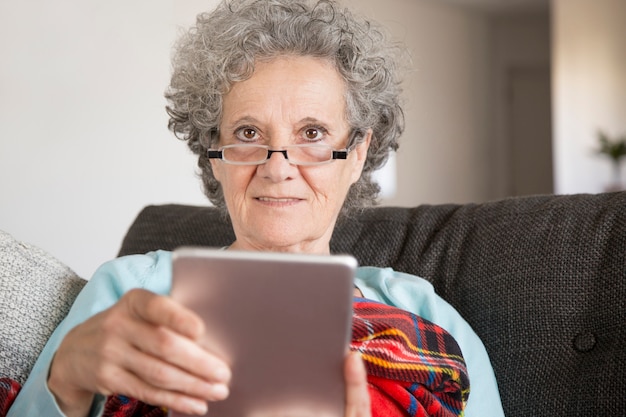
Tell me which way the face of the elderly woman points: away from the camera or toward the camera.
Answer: toward the camera

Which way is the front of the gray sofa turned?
toward the camera

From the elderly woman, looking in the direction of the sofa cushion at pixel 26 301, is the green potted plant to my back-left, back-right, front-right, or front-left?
back-right

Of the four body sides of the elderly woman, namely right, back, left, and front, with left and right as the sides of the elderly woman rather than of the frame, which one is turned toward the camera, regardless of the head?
front
